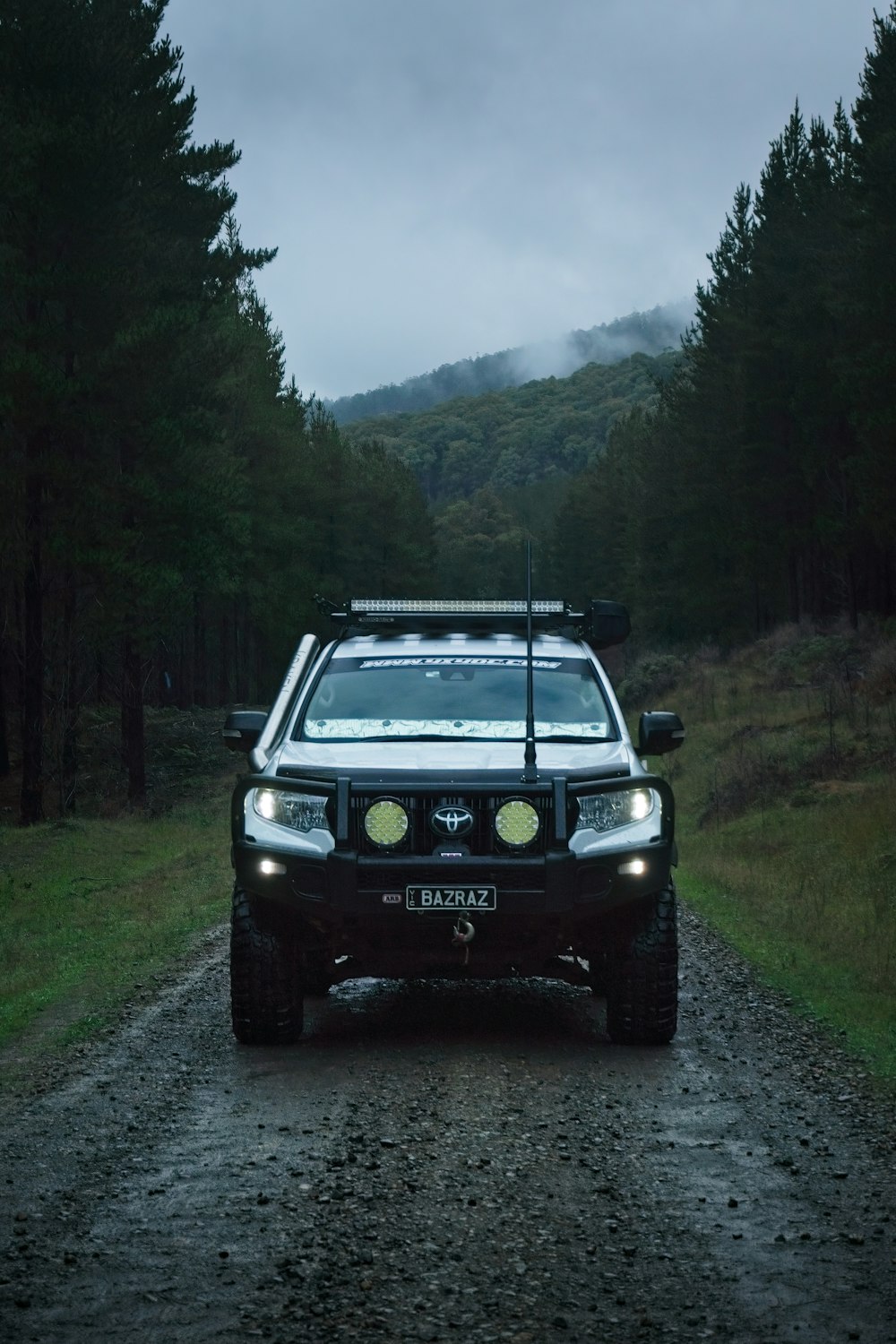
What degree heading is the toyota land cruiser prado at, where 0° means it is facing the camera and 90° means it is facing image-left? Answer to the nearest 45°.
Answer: approximately 0°
